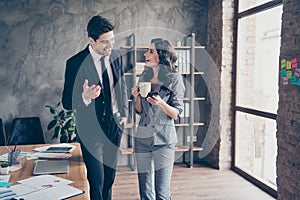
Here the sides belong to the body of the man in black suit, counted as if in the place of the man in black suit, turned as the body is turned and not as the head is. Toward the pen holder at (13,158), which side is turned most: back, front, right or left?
right

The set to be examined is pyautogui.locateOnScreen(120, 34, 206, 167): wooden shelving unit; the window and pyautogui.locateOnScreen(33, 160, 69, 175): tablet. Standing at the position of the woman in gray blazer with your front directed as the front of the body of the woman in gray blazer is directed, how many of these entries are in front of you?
1

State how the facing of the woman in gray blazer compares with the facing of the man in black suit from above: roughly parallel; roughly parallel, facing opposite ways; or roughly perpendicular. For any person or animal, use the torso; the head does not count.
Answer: roughly perpendicular

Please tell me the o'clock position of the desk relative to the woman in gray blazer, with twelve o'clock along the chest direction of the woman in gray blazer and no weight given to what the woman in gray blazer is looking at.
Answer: The desk is roughly at 12 o'clock from the woman in gray blazer.

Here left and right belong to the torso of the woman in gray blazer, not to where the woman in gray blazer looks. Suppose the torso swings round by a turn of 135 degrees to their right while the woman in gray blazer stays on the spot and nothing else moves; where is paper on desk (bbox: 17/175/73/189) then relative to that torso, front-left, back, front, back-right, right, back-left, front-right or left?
back-left

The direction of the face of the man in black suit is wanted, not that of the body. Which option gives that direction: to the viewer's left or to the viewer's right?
to the viewer's right

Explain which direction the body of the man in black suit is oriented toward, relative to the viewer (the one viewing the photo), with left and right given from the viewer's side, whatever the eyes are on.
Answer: facing the viewer and to the right of the viewer

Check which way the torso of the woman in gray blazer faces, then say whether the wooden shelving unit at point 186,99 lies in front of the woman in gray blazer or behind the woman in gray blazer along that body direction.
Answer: behind

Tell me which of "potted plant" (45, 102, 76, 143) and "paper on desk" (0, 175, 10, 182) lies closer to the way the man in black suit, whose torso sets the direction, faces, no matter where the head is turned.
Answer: the paper on desk

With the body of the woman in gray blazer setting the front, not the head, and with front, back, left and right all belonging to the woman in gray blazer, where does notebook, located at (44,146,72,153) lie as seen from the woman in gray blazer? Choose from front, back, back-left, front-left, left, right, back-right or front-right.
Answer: front-right

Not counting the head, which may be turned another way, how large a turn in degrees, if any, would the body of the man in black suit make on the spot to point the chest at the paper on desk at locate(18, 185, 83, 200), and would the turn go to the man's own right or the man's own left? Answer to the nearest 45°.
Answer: approximately 45° to the man's own right

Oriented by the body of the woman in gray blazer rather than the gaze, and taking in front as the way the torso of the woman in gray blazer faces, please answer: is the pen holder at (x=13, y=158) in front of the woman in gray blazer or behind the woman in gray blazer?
in front

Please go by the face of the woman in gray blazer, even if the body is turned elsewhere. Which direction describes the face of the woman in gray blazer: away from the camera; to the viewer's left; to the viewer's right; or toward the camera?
to the viewer's left

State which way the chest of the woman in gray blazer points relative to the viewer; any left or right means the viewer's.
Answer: facing the viewer and to the left of the viewer

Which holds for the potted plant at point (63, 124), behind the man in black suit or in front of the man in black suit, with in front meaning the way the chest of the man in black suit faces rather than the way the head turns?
behind

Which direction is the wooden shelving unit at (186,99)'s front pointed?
toward the camera
